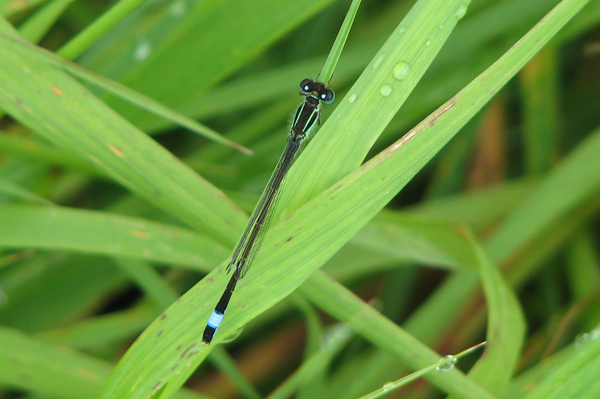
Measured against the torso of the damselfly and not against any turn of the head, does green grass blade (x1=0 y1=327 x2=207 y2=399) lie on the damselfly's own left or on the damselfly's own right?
on the damselfly's own left

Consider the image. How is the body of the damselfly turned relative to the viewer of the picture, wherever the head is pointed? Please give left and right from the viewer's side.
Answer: facing away from the viewer and to the right of the viewer
